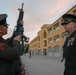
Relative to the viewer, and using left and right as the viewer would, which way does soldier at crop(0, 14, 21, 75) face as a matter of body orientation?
facing to the right of the viewer

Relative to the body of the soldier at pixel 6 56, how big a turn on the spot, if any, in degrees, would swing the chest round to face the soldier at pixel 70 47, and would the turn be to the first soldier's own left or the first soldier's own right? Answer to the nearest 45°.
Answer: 0° — they already face them
